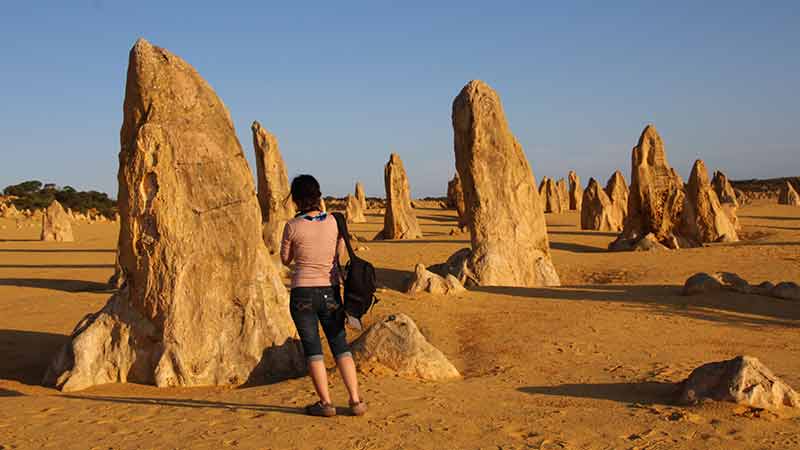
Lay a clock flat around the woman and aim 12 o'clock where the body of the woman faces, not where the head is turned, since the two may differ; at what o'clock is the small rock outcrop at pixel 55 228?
The small rock outcrop is roughly at 11 o'clock from the woman.

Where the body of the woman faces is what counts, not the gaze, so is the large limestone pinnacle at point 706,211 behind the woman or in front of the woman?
in front

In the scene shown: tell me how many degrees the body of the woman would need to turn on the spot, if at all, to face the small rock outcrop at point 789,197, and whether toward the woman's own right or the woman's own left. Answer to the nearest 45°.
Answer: approximately 45° to the woman's own right

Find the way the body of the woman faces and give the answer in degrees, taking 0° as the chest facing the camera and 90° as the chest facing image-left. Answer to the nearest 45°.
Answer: approximately 180°

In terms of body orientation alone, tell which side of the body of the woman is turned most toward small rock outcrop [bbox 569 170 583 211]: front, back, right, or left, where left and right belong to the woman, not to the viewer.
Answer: front

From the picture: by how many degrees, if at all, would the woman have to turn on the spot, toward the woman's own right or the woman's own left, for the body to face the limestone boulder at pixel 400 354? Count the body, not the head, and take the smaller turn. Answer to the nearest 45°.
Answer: approximately 45° to the woman's own right

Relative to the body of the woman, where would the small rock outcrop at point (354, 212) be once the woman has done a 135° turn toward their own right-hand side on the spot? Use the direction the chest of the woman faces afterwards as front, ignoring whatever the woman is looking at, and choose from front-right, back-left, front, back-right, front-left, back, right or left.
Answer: back-left

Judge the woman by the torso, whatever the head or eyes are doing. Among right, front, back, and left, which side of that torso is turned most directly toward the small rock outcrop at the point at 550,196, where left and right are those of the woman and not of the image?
front

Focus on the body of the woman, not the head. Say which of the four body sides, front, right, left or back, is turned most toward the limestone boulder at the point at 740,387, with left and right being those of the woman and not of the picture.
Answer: right

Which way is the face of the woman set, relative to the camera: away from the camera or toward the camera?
away from the camera

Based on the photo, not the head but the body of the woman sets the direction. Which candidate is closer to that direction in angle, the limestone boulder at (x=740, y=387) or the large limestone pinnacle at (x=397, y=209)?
the large limestone pinnacle

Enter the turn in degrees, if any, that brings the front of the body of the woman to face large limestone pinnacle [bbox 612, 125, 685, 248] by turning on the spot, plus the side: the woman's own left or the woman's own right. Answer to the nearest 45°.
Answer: approximately 45° to the woman's own right

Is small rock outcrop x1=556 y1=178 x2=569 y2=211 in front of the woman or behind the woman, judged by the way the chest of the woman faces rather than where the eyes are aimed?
in front
